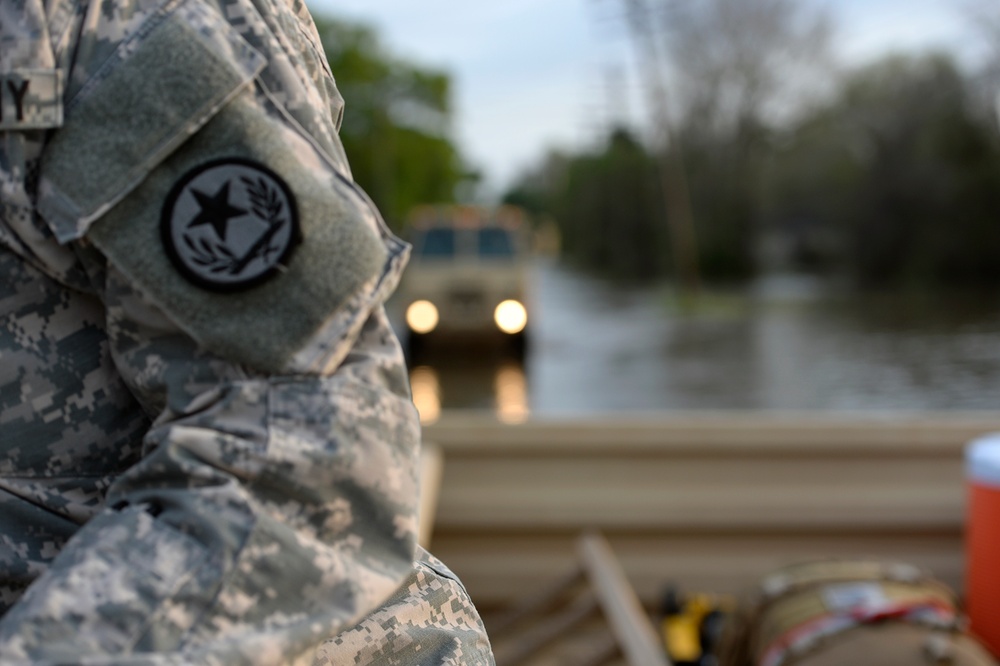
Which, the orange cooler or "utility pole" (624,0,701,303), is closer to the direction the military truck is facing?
the orange cooler

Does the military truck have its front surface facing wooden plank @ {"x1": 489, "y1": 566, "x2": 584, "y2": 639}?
yes

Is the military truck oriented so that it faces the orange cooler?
yes

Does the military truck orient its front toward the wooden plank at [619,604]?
yes

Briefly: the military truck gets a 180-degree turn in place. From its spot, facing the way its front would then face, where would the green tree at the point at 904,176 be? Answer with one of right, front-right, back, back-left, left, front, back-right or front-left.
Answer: front-right

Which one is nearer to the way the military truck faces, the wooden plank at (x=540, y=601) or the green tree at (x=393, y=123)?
the wooden plank

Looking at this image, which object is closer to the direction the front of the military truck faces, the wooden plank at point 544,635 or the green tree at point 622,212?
the wooden plank

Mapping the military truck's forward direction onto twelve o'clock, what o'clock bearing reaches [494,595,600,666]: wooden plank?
The wooden plank is roughly at 12 o'clock from the military truck.

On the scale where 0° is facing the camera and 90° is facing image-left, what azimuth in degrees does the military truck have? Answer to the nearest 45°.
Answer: approximately 0°
